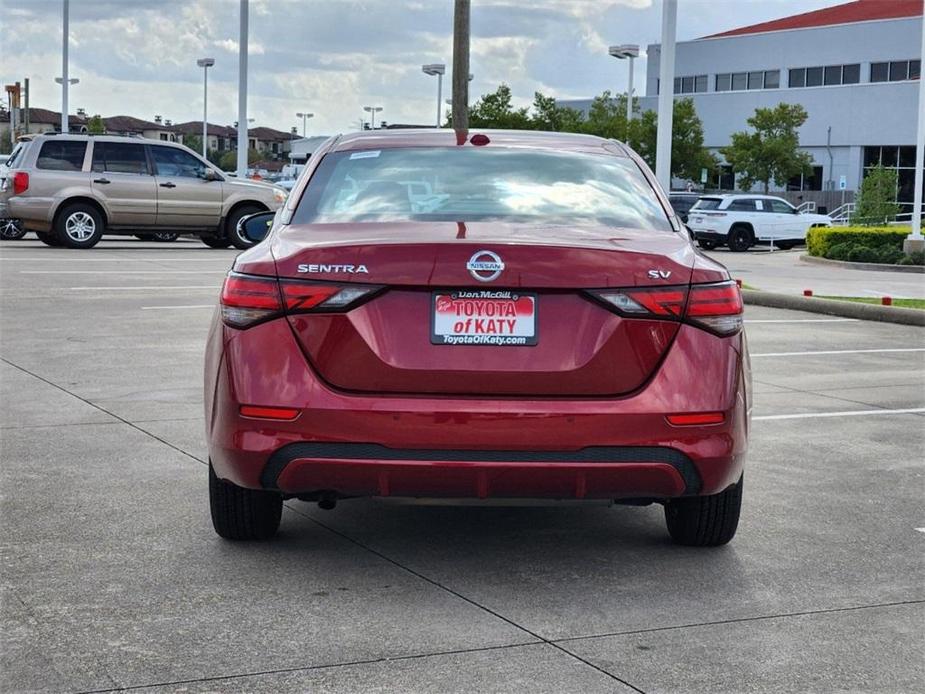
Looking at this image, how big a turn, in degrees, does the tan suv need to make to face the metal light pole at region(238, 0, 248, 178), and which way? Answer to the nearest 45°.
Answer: approximately 90° to its left

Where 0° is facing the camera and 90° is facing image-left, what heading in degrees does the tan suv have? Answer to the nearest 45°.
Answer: approximately 270°

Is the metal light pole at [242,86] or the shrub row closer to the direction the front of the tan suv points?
the shrub row

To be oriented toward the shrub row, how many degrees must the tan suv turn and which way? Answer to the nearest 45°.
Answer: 0° — it already faces it

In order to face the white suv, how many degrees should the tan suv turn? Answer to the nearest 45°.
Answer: approximately 45° to its left
